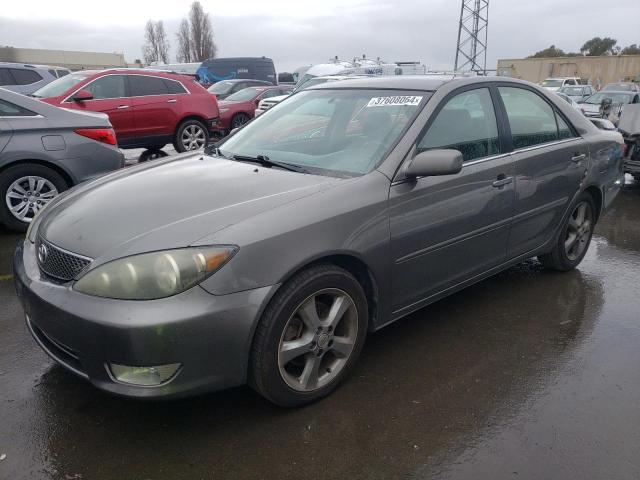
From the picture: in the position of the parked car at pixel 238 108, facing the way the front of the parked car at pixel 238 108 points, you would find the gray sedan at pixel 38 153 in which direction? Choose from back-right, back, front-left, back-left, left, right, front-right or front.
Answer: front-left

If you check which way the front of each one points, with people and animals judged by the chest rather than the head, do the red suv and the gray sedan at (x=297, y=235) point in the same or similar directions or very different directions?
same or similar directions

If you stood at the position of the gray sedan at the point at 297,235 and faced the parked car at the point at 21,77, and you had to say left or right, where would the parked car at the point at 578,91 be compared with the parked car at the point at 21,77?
right

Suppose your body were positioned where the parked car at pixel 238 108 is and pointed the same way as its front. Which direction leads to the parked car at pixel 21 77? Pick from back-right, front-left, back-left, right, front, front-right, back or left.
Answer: front-right

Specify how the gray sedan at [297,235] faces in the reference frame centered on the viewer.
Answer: facing the viewer and to the left of the viewer

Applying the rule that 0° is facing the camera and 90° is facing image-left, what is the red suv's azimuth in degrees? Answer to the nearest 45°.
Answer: approximately 45°

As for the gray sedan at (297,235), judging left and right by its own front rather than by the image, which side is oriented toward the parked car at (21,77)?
right

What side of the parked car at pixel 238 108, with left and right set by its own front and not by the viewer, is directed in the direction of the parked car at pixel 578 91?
back

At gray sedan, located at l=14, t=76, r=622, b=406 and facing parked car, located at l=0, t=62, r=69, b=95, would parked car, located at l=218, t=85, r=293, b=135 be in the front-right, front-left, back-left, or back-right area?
front-right

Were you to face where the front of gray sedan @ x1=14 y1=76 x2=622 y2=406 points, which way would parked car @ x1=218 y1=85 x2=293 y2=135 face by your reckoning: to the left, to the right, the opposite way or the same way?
the same way

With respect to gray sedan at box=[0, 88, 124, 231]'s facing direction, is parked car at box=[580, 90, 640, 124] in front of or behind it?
behind

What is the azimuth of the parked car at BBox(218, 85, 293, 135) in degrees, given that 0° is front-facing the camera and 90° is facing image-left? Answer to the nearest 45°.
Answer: approximately 45°

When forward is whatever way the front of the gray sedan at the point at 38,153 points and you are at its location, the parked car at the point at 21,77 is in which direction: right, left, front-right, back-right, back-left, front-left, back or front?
right

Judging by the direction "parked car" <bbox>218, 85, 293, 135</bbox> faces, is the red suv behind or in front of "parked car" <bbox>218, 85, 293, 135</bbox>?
in front

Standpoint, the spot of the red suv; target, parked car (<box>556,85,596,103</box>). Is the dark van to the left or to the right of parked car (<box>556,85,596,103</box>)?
left

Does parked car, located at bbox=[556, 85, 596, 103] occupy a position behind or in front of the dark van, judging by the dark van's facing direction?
behind

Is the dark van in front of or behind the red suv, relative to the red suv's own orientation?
behind

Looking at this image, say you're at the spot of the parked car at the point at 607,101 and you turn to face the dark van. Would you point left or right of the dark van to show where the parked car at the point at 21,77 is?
left

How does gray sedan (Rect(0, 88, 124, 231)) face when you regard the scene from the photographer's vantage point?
facing to the left of the viewer
